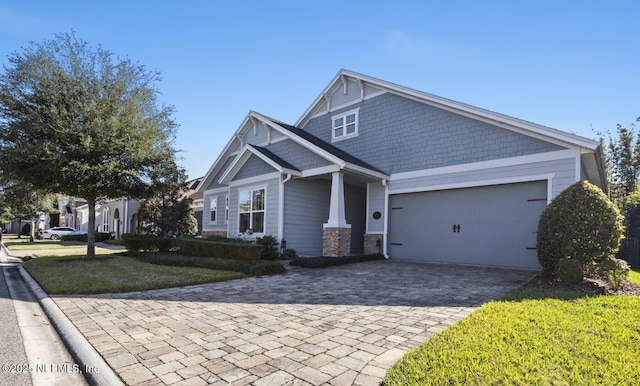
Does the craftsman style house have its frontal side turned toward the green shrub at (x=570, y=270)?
no

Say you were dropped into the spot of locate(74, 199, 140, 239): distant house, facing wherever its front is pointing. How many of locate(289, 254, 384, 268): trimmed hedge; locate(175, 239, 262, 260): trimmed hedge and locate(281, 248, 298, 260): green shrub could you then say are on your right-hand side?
0

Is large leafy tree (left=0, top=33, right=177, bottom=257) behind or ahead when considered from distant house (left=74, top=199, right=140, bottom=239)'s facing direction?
ahead

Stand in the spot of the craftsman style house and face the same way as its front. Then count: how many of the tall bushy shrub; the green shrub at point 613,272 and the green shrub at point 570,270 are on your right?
0

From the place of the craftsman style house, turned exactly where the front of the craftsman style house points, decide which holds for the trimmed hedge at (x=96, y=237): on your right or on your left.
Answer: on your right

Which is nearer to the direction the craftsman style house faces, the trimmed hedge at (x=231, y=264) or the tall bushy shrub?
the trimmed hedge

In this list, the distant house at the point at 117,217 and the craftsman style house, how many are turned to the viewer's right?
0

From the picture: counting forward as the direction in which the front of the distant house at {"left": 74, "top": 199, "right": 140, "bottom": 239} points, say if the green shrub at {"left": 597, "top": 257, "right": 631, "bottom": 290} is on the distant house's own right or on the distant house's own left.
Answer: on the distant house's own left

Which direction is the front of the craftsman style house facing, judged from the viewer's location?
facing the viewer and to the left of the viewer

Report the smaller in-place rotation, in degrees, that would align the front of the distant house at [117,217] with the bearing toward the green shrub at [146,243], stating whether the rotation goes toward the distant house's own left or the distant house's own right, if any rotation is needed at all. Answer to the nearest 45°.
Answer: approximately 45° to the distant house's own left

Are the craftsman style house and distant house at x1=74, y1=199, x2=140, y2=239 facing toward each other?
no
